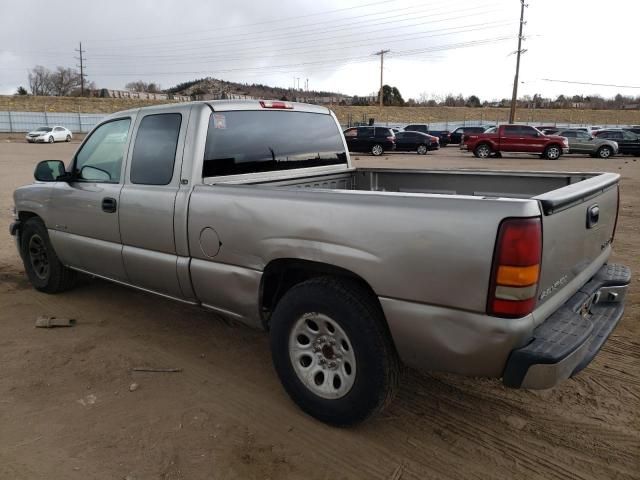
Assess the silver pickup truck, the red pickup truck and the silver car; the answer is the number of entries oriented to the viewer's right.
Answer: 2

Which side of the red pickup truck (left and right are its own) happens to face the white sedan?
back

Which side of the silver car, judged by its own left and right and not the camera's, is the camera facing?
right

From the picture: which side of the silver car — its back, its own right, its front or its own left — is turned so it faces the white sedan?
back

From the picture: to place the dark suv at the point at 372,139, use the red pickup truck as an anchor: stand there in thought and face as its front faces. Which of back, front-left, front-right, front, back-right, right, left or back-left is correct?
back

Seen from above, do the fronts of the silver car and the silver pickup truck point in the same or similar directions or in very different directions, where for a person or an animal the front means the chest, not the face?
very different directions

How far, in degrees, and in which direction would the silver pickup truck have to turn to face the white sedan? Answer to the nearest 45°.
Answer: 0° — it already faces it

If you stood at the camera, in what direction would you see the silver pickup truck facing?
facing away from the viewer and to the left of the viewer

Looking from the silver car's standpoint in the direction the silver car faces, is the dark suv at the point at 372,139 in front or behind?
behind

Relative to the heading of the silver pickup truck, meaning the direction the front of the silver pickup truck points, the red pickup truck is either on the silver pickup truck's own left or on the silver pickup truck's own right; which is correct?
on the silver pickup truck's own right

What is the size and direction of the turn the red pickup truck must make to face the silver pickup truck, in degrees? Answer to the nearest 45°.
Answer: approximately 90° to its right

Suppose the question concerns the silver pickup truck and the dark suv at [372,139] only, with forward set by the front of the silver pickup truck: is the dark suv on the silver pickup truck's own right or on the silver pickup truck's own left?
on the silver pickup truck's own right

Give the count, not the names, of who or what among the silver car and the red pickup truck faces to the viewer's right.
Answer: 2

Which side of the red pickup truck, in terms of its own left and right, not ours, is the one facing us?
right

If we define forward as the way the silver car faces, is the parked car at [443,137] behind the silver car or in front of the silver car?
behind

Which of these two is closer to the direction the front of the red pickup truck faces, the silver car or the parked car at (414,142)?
the silver car
